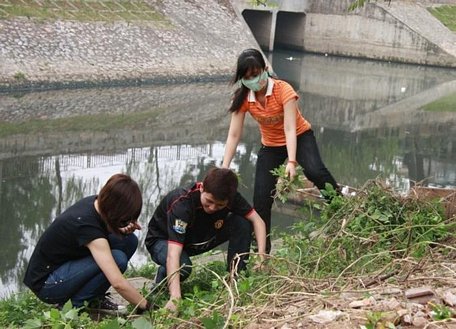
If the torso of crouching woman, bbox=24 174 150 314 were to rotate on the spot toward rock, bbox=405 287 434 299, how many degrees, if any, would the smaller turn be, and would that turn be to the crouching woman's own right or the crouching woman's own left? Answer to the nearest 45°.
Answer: approximately 45° to the crouching woman's own right

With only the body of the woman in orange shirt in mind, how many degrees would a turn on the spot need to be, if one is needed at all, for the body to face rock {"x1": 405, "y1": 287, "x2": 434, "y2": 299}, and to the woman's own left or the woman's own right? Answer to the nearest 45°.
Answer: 0° — they already face it

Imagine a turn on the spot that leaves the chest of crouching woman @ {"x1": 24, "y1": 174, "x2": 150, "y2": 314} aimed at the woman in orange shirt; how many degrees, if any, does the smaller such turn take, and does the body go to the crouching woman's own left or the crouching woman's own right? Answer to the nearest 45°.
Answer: approximately 45° to the crouching woman's own left

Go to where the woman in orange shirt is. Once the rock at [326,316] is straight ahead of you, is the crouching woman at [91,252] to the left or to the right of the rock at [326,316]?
right

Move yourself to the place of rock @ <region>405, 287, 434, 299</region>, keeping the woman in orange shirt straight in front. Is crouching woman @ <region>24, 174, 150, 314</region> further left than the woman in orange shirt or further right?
left

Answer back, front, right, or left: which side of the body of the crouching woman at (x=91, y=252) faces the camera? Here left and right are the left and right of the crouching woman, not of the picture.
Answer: right

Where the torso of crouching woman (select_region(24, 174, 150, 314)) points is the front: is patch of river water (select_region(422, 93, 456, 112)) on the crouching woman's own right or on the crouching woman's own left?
on the crouching woman's own left

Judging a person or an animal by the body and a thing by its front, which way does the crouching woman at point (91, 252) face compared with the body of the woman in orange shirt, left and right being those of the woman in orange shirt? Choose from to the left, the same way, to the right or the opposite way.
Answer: to the left

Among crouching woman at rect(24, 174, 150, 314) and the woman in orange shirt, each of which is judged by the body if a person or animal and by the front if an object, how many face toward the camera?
1

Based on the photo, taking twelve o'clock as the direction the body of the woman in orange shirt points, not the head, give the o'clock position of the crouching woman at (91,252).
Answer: The crouching woman is roughly at 1 o'clock from the woman in orange shirt.

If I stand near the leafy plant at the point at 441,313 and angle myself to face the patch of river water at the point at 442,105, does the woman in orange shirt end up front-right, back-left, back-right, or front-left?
front-left

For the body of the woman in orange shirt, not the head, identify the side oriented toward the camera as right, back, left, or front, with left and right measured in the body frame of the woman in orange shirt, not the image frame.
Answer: front

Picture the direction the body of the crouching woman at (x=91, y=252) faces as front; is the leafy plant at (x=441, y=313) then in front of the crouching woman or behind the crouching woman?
in front
